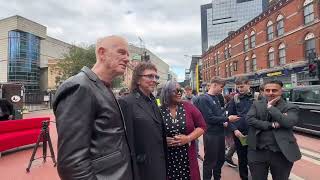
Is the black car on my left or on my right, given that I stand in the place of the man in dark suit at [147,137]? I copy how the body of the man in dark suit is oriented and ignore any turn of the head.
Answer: on my left

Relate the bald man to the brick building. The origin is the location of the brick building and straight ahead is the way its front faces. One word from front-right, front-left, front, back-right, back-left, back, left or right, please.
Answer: front-left

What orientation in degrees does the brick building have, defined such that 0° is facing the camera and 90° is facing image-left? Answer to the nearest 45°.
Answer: approximately 45°

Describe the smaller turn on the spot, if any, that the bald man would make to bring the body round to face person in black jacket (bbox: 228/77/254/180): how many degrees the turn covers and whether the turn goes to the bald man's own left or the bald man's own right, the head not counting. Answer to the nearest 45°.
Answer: approximately 90° to the bald man's own left

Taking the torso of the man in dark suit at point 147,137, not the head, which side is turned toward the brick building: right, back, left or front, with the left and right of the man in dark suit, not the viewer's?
left

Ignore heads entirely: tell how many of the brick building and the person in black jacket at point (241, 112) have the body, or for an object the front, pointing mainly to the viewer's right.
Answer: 0

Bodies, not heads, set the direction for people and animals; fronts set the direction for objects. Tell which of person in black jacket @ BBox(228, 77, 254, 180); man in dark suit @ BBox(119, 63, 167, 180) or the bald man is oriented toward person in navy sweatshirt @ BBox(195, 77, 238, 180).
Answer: person in black jacket @ BBox(228, 77, 254, 180)

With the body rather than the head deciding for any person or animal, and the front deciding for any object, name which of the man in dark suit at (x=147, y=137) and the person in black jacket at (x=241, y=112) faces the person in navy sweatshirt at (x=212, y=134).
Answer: the person in black jacket at (x=241, y=112)

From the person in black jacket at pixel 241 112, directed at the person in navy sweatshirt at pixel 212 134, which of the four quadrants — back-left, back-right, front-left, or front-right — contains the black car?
back-right

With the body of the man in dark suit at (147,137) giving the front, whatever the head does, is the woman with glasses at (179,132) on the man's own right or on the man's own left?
on the man's own left

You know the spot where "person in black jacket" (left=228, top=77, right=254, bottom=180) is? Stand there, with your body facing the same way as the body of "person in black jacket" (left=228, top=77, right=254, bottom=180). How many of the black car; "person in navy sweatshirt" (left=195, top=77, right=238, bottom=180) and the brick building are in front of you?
1

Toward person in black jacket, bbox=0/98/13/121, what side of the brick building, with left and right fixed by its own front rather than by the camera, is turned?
front
